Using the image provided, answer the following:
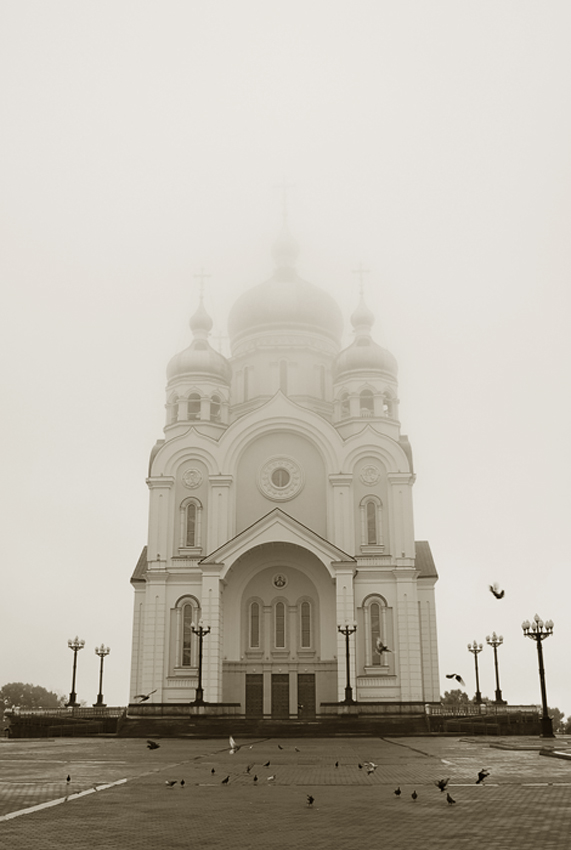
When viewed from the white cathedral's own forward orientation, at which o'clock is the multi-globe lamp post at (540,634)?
The multi-globe lamp post is roughly at 11 o'clock from the white cathedral.

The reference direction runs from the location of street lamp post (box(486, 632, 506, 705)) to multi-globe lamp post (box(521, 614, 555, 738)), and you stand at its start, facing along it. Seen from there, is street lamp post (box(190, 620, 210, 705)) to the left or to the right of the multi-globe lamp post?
right

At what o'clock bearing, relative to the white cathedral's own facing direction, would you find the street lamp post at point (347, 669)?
The street lamp post is roughly at 11 o'clock from the white cathedral.

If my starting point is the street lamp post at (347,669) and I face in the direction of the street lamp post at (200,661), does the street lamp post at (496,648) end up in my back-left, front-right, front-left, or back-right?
back-right

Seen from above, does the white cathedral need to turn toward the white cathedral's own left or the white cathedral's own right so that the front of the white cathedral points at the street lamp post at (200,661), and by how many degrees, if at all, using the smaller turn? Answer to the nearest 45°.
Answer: approximately 45° to the white cathedral's own right

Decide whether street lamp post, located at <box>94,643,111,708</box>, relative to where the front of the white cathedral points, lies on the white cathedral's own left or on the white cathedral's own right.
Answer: on the white cathedral's own right

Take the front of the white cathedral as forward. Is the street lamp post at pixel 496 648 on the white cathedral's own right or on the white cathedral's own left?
on the white cathedral's own left

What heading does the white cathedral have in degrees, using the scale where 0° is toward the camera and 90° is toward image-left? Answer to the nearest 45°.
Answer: approximately 0°

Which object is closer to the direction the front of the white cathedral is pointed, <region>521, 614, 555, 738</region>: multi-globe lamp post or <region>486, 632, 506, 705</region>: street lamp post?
the multi-globe lamp post
